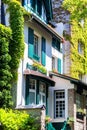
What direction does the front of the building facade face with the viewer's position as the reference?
facing the viewer and to the right of the viewer

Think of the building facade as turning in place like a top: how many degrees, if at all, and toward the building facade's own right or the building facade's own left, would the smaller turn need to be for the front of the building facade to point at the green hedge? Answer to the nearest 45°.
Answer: approximately 45° to the building facade's own right

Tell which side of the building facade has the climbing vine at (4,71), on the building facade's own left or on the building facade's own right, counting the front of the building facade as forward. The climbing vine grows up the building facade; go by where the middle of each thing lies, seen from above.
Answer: on the building facade's own right
